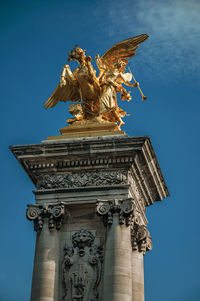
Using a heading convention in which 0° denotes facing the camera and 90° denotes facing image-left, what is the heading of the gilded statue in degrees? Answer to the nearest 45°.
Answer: approximately 45°
